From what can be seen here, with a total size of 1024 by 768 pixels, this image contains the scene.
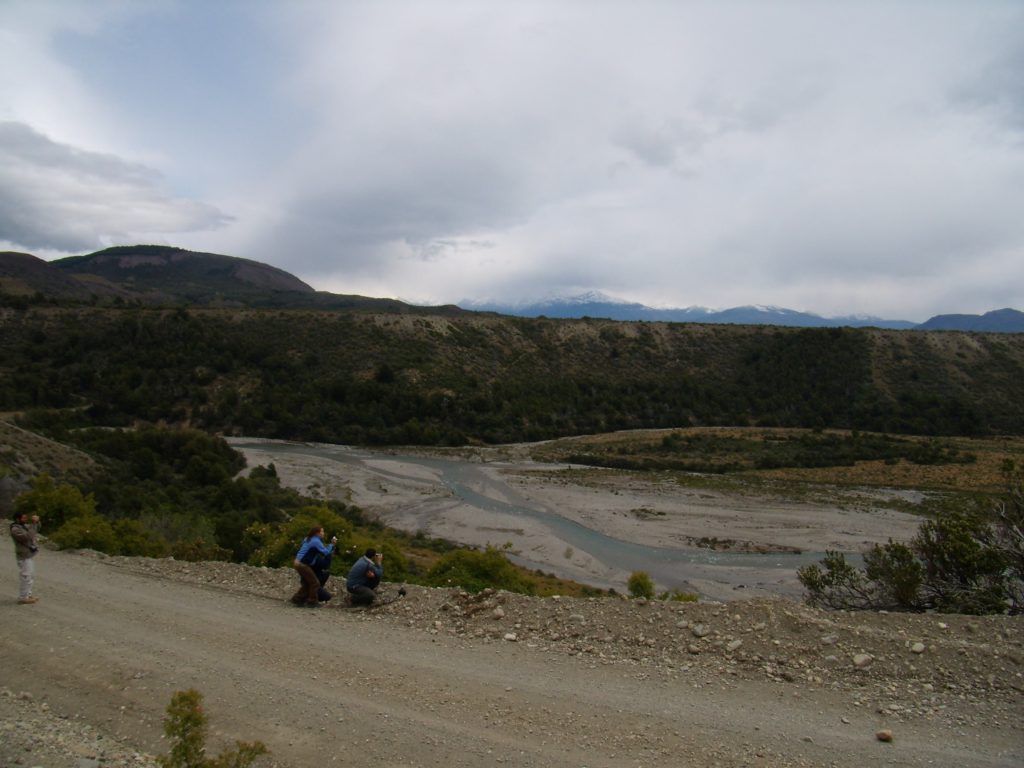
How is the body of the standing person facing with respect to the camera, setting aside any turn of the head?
to the viewer's right

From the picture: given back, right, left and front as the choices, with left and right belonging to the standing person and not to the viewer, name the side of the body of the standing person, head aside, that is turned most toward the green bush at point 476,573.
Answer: front

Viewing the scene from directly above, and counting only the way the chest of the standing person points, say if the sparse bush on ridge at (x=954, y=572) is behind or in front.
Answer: in front

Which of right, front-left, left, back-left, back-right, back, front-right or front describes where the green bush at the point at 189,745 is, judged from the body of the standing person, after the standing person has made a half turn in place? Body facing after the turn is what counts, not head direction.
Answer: left

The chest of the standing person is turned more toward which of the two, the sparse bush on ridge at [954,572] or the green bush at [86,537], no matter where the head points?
the sparse bush on ridge

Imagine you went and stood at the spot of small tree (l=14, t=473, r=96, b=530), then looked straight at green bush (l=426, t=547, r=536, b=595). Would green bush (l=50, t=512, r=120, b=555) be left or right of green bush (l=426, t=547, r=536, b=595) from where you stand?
right

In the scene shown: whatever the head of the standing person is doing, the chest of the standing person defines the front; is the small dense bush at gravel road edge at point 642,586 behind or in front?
in front

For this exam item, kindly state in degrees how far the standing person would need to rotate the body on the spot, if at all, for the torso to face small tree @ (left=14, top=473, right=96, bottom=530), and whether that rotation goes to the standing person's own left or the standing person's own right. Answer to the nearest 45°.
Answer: approximately 90° to the standing person's own left
